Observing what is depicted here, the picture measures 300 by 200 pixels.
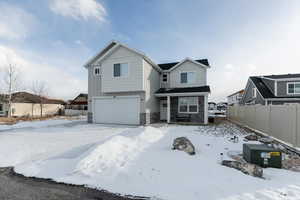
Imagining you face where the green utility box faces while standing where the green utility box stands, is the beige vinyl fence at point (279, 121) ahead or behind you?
behind

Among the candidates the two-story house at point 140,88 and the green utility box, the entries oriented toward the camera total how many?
2

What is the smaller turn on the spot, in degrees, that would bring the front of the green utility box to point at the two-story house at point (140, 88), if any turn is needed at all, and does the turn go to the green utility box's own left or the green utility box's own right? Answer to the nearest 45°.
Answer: approximately 135° to the green utility box's own right

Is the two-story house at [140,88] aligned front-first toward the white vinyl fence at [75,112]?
no

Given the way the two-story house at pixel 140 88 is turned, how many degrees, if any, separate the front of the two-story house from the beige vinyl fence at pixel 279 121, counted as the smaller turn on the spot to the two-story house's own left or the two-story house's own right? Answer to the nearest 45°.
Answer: approximately 45° to the two-story house's own left

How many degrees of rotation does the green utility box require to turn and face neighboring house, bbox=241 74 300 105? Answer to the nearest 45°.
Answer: approximately 180°

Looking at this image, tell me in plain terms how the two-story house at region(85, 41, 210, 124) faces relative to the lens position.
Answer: facing the viewer

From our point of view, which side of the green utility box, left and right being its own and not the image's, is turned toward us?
front

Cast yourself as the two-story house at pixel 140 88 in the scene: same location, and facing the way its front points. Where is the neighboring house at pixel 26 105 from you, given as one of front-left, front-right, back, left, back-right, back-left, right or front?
back-right
